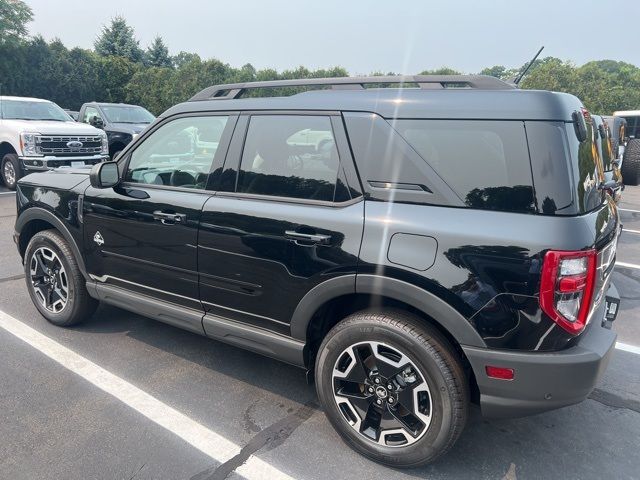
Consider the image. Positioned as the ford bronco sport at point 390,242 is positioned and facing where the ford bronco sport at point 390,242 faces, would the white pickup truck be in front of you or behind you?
in front

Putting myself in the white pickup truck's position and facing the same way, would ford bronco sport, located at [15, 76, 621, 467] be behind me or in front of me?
in front

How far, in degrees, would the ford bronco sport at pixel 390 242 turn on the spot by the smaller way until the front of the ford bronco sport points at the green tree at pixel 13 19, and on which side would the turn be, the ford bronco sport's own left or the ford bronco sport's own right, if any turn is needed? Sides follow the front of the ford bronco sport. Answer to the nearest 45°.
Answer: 0° — it already faces it

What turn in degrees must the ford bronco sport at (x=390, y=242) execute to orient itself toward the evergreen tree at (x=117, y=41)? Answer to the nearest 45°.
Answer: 0° — it already faces it

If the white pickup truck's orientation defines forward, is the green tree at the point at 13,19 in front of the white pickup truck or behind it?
behind

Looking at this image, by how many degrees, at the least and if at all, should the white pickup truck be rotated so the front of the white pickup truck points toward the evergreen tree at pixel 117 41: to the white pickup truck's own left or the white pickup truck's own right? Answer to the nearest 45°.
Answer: approximately 135° to the white pickup truck's own left

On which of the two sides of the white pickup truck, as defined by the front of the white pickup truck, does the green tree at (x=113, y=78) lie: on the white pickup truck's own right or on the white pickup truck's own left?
on the white pickup truck's own left

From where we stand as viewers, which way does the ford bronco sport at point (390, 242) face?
facing away from the viewer and to the left of the viewer

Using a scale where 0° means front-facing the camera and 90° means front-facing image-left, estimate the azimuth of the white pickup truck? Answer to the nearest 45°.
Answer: approximately 315°

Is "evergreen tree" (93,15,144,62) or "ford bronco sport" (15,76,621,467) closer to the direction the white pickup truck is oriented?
the ford bronco sport
